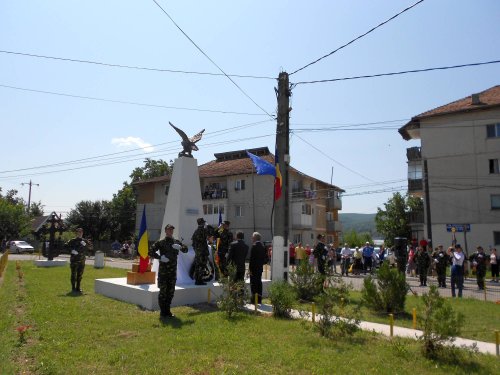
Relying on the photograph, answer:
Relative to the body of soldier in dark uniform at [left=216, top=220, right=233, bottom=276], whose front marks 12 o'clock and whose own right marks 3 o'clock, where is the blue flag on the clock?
The blue flag is roughly at 10 o'clock from the soldier in dark uniform.
